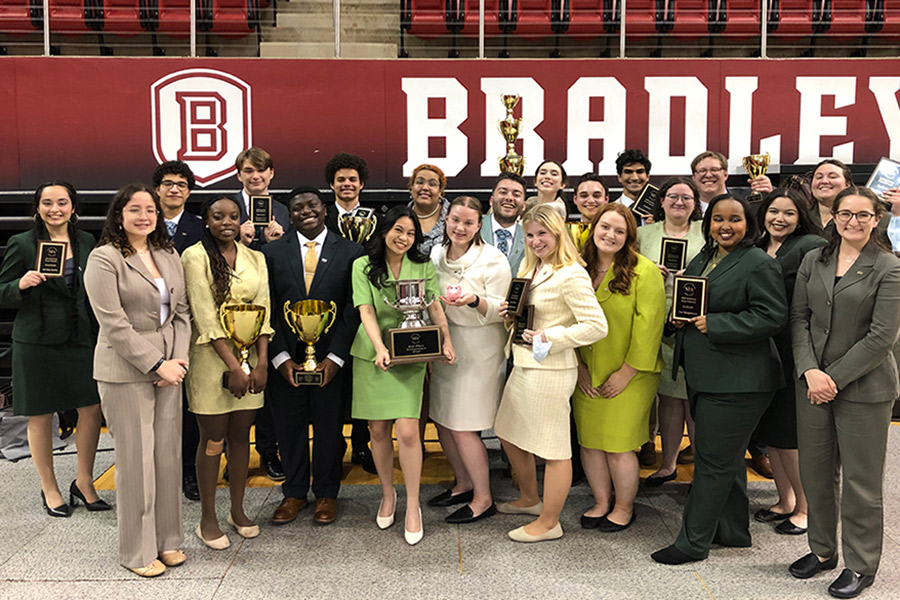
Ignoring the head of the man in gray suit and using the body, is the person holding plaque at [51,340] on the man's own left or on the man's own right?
on the man's own right

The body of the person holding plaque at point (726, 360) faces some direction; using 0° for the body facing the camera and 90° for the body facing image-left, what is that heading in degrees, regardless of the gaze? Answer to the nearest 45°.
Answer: approximately 45°

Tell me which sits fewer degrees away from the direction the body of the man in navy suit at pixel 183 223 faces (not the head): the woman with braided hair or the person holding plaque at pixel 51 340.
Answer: the woman with braided hair

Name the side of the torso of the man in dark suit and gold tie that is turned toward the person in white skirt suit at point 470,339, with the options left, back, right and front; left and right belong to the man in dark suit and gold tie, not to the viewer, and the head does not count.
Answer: left

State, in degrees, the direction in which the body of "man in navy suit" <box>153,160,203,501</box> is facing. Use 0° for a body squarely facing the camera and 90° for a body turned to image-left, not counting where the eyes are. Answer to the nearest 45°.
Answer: approximately 0°

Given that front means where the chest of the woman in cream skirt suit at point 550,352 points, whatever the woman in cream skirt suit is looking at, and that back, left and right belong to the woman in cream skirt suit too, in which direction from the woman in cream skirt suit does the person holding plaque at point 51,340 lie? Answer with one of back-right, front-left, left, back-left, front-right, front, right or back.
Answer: front-right

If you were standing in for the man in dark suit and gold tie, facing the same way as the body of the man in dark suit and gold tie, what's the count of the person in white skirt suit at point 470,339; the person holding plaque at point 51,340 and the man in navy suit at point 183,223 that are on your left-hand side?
1

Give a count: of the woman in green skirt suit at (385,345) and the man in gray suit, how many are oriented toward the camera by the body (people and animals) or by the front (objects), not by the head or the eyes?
2
